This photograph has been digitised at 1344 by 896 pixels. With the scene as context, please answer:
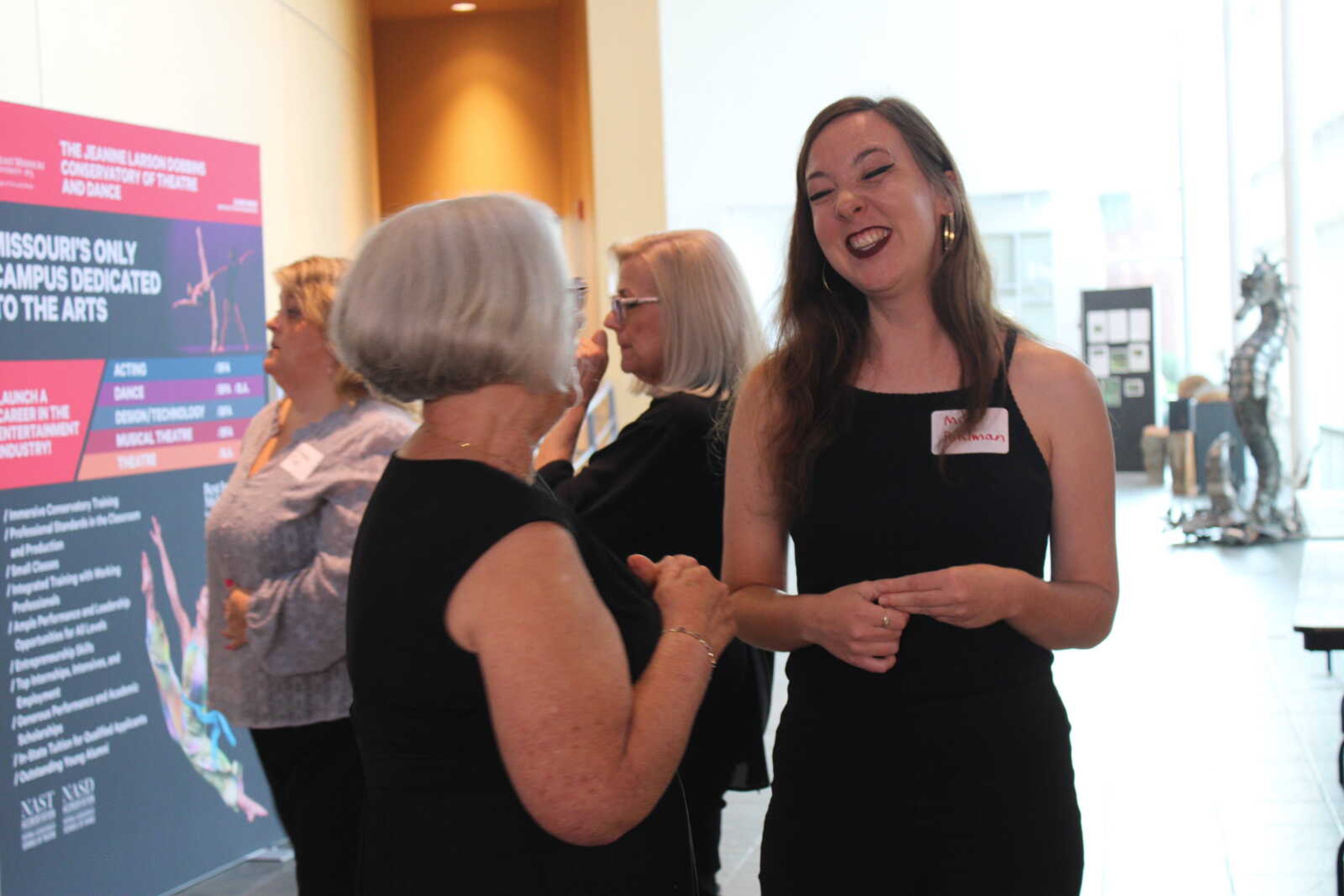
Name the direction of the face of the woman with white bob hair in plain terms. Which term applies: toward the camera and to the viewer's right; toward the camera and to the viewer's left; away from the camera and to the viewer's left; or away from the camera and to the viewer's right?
away from the camera and to the viewer's right

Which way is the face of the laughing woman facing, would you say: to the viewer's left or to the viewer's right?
to the viewer's left

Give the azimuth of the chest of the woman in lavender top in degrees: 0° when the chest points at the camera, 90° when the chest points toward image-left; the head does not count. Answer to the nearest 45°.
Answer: approximately 45°

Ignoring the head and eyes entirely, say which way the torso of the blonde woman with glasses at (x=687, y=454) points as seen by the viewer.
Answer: to the viewer's left

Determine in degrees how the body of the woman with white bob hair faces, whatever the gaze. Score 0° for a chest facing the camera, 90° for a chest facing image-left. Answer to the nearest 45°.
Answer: approximately 225°

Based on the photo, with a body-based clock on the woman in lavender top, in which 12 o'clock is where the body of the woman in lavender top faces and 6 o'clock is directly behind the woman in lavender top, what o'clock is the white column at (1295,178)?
The white column is roughly at 6 o'clock from the woman in lavender top.

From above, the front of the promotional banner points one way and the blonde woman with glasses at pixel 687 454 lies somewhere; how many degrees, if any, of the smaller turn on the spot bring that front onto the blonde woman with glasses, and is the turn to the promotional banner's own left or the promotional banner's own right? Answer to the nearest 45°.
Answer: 0° — it already faces them

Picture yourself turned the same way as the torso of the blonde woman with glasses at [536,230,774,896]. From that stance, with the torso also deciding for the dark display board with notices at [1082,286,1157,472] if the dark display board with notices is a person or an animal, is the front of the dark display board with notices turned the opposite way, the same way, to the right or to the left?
to the left

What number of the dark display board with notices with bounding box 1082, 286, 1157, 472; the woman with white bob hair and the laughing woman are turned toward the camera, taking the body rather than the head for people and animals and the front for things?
2

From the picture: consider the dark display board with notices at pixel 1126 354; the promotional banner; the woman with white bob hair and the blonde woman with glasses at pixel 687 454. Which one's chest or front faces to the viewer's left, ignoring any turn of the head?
the blonde woman with glasses

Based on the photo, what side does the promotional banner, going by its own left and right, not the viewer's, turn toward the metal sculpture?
left
